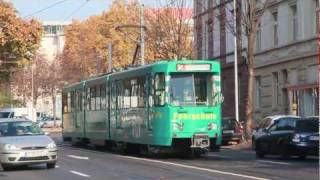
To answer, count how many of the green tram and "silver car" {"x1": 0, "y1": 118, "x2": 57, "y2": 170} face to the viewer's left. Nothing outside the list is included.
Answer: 0

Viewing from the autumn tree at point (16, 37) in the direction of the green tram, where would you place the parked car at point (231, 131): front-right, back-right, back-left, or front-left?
front-left

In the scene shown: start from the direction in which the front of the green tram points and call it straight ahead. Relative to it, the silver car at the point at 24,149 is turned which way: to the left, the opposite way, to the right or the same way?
the same way

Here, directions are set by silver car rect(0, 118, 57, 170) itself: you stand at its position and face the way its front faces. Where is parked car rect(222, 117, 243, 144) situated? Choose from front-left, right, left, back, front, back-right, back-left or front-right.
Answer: left

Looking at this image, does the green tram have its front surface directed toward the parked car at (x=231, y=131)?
no

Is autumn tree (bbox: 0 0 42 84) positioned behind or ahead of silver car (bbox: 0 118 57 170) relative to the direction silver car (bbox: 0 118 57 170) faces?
behind

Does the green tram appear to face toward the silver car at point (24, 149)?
no

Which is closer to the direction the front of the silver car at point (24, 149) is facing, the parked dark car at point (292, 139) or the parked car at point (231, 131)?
the parked dark car

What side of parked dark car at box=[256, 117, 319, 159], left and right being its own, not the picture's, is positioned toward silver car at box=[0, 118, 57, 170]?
left

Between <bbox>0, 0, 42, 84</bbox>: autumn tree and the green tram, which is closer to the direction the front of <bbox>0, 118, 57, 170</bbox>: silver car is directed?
the green tram

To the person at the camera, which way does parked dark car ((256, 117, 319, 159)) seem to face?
facing away from the viewer and to the left of the viewer

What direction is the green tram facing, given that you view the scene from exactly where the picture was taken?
facing the viewer and to the right of the viewer

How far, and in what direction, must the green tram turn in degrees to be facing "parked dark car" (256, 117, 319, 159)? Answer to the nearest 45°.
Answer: approximately 45° to its left

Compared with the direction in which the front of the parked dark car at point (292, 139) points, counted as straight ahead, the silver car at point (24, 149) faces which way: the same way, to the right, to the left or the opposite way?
the opposite way

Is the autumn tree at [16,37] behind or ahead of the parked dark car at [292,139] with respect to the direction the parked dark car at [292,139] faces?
ahead
